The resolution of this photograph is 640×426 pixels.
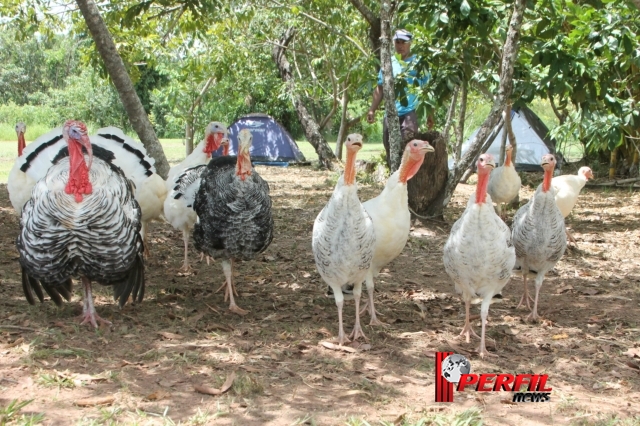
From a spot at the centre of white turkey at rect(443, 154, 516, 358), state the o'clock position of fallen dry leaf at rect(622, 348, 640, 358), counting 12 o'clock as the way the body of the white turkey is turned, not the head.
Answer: The fallen dry leaf is roughly at 9 o'clock from the white turkey.

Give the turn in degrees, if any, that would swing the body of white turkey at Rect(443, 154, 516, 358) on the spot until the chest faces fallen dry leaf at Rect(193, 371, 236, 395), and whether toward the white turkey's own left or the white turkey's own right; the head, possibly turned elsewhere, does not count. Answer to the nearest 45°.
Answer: approximately 45° to the white turkey's own right

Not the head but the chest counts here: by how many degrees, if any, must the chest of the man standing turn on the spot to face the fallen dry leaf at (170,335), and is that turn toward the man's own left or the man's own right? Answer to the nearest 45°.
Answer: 0° — they already face it

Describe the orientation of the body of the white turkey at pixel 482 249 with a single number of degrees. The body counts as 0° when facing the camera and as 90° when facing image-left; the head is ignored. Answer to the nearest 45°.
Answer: approximately 0°

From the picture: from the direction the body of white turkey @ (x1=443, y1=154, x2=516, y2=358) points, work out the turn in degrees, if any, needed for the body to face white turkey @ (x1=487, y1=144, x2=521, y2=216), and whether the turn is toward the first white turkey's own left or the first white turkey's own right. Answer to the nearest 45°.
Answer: approximately 180°

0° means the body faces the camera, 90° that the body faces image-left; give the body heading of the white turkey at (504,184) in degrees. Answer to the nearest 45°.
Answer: approximately 0°

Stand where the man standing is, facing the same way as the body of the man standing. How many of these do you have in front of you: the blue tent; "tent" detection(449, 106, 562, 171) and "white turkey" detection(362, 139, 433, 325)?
1

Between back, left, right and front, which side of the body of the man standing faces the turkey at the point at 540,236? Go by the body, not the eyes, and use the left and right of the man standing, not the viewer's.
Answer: front

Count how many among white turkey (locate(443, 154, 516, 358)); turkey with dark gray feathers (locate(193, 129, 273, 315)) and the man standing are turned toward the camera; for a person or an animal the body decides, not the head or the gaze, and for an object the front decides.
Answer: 3

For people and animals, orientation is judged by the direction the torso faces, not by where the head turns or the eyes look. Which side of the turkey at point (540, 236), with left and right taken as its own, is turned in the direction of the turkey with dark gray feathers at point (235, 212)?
right

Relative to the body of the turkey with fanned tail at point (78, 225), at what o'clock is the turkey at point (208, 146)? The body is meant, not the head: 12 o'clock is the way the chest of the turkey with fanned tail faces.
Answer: The turkey is roughly at 7 o'clock from the turkey with fanned tail.
